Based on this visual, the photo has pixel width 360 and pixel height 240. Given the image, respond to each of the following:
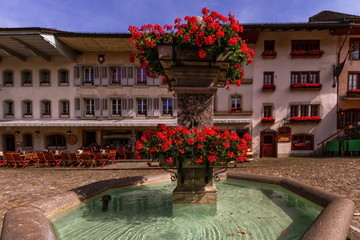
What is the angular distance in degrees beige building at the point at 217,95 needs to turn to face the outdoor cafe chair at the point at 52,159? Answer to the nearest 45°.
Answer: approximately 45° to its right

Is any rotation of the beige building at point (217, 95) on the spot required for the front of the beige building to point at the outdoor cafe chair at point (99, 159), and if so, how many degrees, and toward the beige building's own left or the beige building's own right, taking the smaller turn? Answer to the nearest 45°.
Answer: approximately 45° to the beige building's own right

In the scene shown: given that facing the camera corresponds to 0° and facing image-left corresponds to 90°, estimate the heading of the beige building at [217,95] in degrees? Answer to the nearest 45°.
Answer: approximately 0°

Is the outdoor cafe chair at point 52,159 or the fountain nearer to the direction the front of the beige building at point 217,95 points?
the fountain

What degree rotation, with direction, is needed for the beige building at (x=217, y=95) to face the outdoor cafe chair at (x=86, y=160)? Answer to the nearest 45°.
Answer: approximately 45° to its right

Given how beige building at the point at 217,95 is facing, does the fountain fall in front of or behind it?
in front

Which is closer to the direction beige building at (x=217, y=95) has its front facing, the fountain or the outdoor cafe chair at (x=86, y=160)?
the fountain
